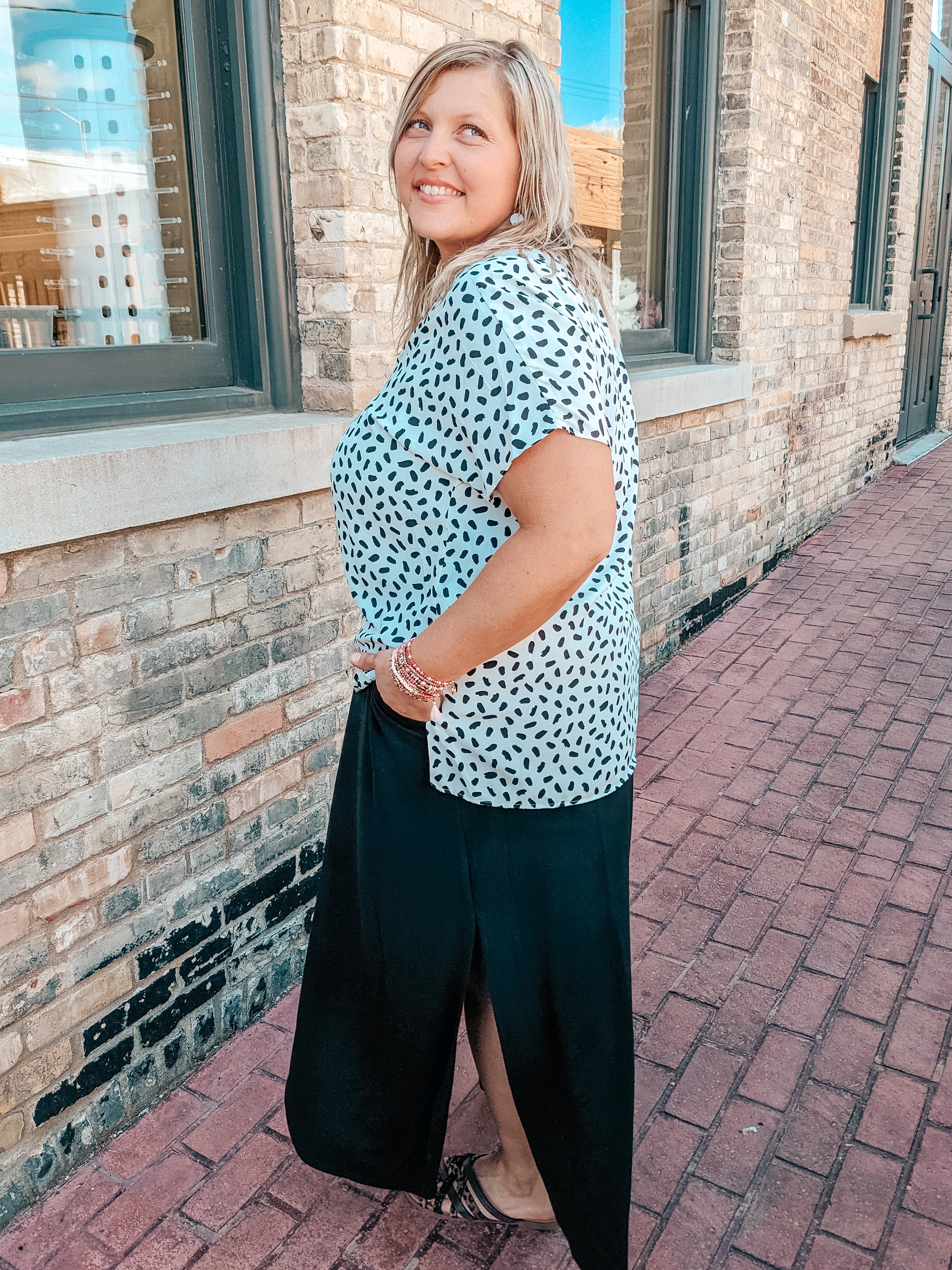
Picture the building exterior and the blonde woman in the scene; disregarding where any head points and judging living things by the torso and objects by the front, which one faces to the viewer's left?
the blonde woman

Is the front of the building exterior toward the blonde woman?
yes

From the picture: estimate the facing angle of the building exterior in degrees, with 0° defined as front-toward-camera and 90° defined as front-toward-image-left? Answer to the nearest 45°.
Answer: approximately 315°

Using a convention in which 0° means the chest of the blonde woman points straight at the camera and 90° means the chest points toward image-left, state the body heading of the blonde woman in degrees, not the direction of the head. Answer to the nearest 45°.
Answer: approximately 90°

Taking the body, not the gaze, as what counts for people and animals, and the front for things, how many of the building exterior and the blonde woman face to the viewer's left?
1
